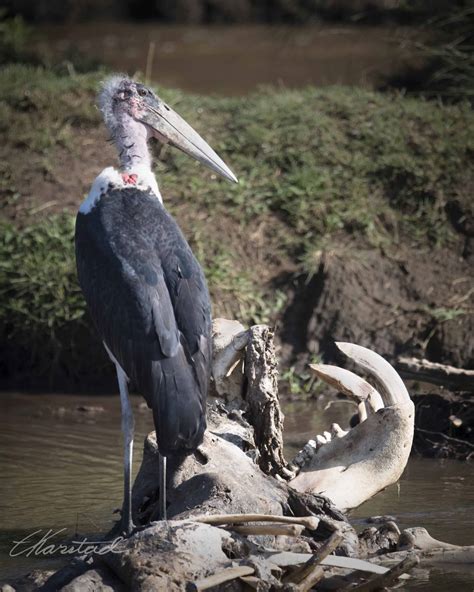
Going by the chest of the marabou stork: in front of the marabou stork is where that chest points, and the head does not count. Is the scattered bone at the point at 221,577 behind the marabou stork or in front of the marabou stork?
behind

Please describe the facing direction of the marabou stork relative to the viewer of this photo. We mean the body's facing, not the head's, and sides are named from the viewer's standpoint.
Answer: facing away from the viewer and to the left of the viewer

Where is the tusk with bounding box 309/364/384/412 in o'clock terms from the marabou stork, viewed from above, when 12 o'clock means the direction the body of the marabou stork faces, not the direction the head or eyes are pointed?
The tusk is roughly at 4 o'clock from the marabou stork.

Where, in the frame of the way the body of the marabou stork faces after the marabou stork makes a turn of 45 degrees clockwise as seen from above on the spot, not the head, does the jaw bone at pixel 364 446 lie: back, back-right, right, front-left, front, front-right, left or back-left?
right
